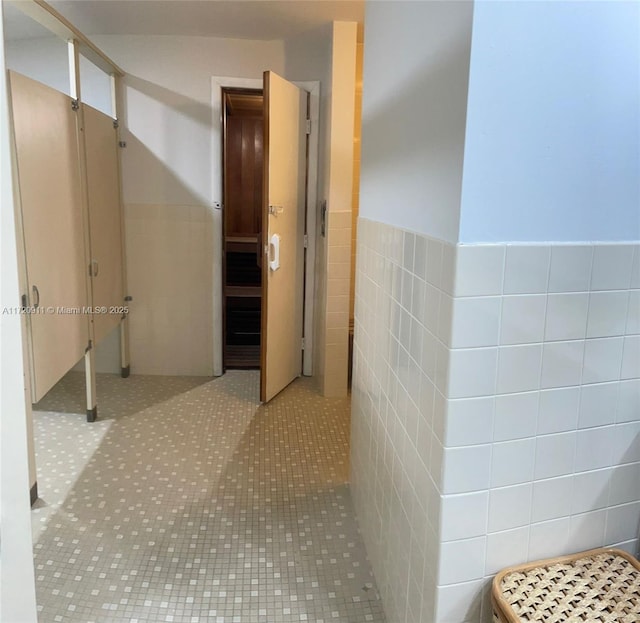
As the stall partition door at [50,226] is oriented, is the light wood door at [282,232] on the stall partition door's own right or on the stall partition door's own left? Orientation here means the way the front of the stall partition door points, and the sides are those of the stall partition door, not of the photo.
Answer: on the stall partition door's own left

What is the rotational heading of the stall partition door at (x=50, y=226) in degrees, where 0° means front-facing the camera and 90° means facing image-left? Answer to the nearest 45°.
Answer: approximately 315°

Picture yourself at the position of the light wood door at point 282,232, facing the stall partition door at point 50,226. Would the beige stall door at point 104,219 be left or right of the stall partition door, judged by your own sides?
right

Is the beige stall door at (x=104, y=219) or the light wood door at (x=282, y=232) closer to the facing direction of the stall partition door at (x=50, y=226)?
the light wood door

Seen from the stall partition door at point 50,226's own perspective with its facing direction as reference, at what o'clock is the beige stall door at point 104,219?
The beige stall door is roughly at 8 o'clock from the stall partition door.
